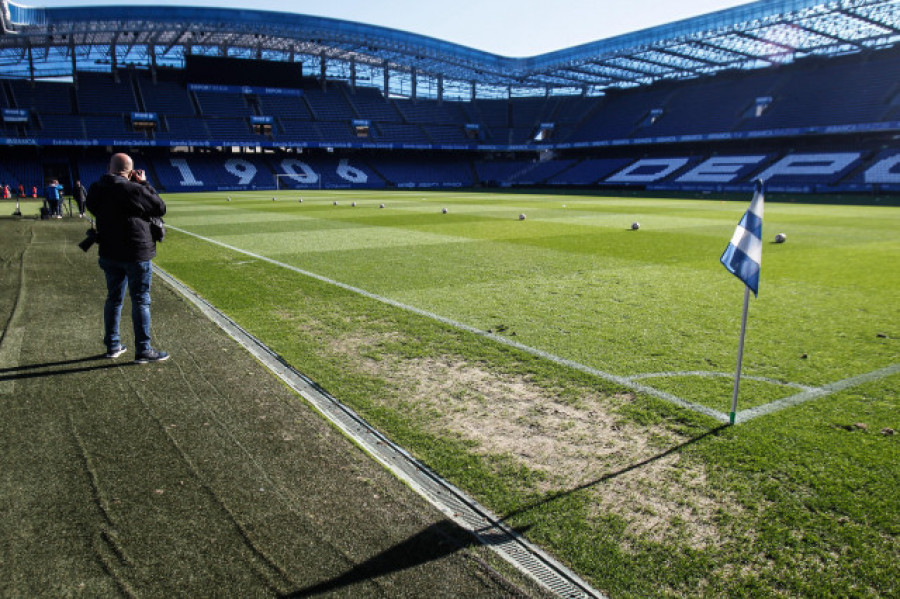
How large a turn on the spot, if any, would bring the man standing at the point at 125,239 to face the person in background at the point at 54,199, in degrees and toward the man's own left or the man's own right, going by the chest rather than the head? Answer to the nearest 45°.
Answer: approximately 45° to the man's own left

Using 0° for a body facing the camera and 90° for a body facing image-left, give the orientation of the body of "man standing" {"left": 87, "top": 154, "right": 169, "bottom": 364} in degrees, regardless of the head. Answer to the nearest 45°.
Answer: approximately 225°

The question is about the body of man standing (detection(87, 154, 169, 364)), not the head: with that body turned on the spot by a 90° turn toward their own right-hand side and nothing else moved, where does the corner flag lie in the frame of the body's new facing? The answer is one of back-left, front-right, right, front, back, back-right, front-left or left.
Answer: front
